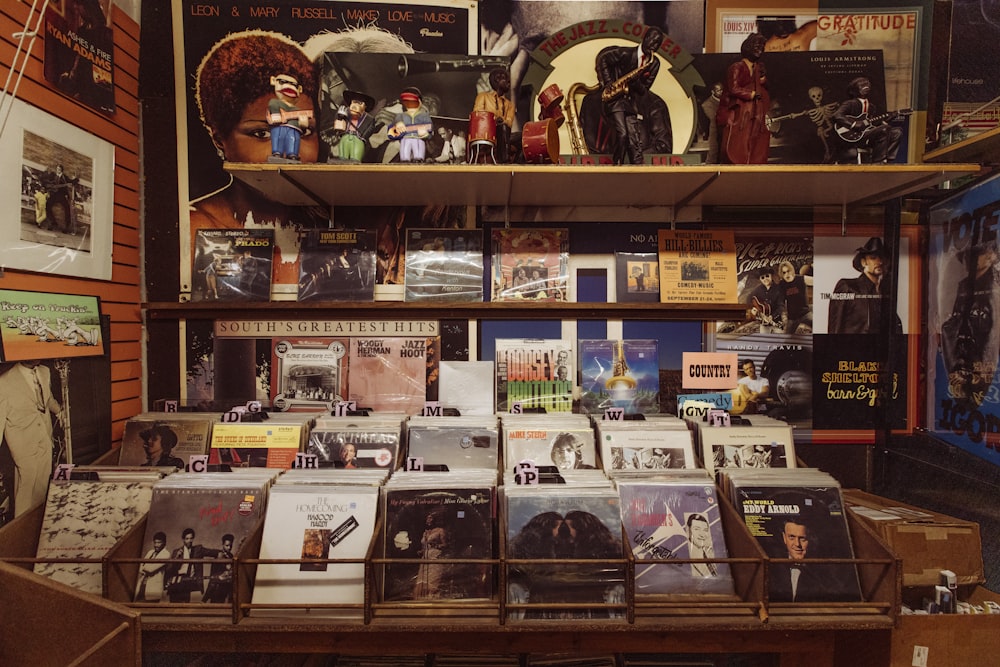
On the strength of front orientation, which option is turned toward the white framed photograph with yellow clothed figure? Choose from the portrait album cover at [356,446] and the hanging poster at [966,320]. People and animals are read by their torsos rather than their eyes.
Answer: the hanging poster

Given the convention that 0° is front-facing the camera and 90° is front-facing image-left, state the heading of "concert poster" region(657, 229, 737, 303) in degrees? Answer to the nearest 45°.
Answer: approximately 0°

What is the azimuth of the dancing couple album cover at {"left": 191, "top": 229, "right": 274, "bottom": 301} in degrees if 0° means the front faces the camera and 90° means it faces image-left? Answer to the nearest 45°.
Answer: approximately 0°

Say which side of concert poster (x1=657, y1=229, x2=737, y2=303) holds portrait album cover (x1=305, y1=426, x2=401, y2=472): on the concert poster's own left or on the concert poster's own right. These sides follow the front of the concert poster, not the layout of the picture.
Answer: on the concert poster's own right

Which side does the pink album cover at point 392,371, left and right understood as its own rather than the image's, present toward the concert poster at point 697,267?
left

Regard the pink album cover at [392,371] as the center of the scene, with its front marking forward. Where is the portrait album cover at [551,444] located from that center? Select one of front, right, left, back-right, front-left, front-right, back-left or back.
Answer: front-left
